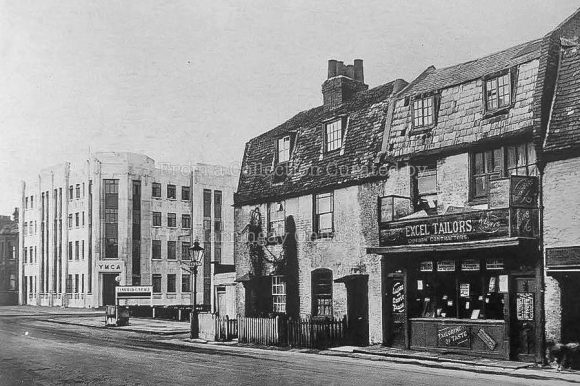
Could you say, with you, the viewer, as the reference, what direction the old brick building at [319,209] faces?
facing the viewer and to the left of the viewer

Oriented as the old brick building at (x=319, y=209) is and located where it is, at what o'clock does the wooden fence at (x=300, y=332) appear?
The wooden fence is roughly at 11 o'clock from the old brick building.

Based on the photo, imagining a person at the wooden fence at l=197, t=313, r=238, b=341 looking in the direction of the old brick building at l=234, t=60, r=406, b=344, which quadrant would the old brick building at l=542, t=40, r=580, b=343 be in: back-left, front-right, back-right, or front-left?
front-right

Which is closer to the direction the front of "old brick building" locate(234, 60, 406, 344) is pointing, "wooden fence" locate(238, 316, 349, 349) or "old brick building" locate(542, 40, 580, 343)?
the wooden fence

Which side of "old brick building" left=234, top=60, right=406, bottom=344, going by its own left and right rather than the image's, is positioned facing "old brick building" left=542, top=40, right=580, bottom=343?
left
